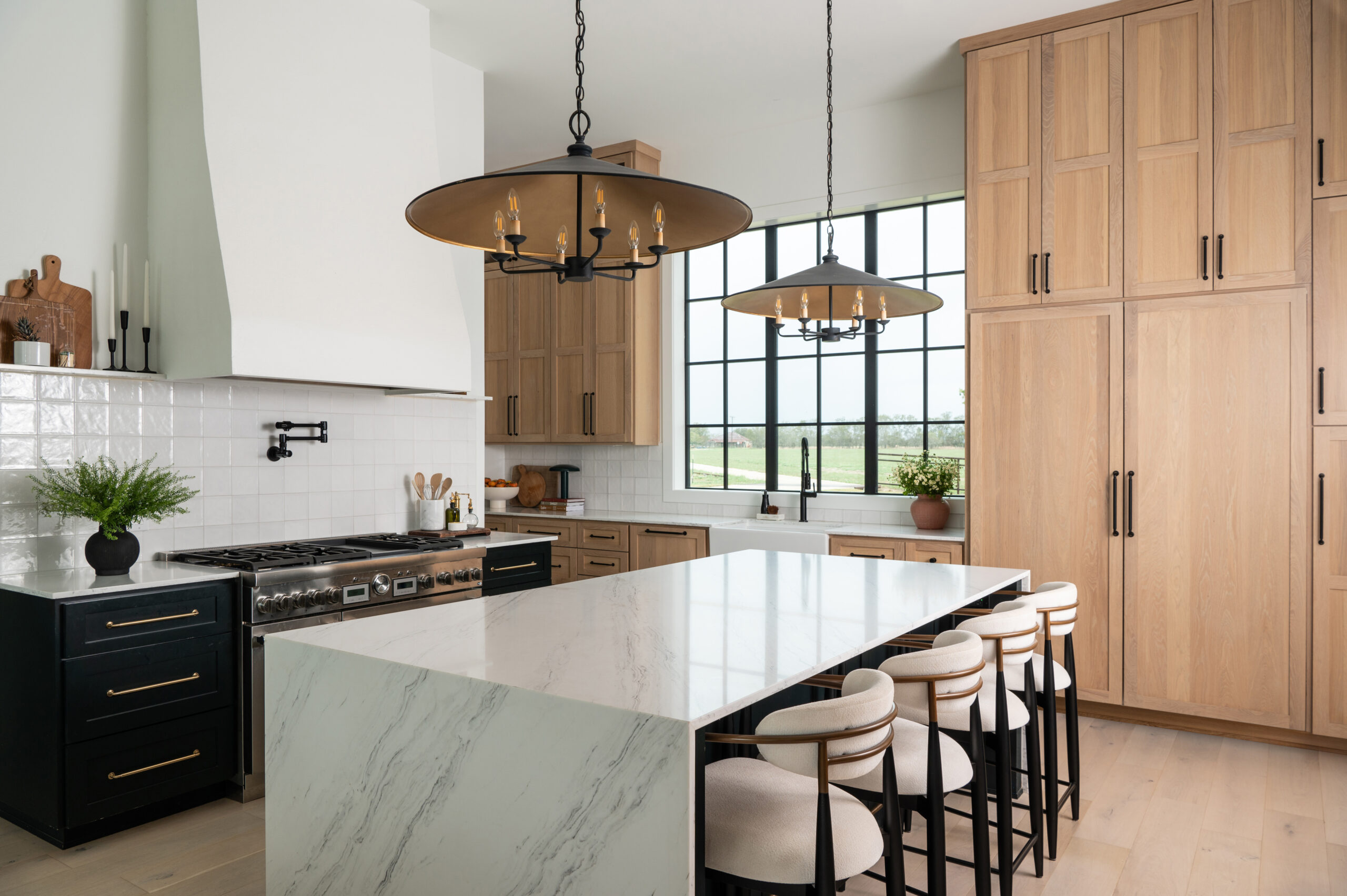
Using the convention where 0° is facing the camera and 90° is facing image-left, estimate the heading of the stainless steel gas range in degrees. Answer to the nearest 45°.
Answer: approximately 315°

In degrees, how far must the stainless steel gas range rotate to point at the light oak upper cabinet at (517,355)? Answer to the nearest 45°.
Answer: approximately 90° to its left

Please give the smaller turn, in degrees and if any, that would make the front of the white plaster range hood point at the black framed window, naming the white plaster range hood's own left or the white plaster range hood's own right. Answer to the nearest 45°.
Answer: approximately 45° to the white plaster range hood's own left

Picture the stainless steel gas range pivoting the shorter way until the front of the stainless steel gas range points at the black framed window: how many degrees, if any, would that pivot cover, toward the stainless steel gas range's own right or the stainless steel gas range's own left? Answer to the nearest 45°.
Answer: approximately 45° to the stainless steel gas range's own left

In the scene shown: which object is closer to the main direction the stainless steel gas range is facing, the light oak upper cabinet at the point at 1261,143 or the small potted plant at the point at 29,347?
the light oak upper cabinet

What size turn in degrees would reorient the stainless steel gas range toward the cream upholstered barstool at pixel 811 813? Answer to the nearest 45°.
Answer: approximately 45° to its right

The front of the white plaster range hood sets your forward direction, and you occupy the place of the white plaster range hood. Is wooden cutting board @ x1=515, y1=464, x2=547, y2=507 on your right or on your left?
on your left
